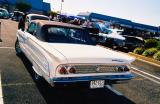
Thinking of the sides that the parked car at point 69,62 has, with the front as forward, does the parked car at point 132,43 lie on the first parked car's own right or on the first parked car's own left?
on the first parked car's own right

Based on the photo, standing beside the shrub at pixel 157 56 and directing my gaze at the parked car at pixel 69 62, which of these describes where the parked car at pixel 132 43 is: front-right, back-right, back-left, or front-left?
back-right

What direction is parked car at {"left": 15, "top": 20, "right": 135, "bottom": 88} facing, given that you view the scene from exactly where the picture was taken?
facing away from the viewer and to the left of the viewer

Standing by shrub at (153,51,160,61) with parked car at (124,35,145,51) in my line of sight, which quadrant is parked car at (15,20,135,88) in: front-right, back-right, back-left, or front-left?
back-left

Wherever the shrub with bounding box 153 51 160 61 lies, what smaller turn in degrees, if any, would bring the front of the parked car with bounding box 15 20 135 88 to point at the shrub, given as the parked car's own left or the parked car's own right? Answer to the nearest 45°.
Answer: approximately 90° to the parked car's own right
